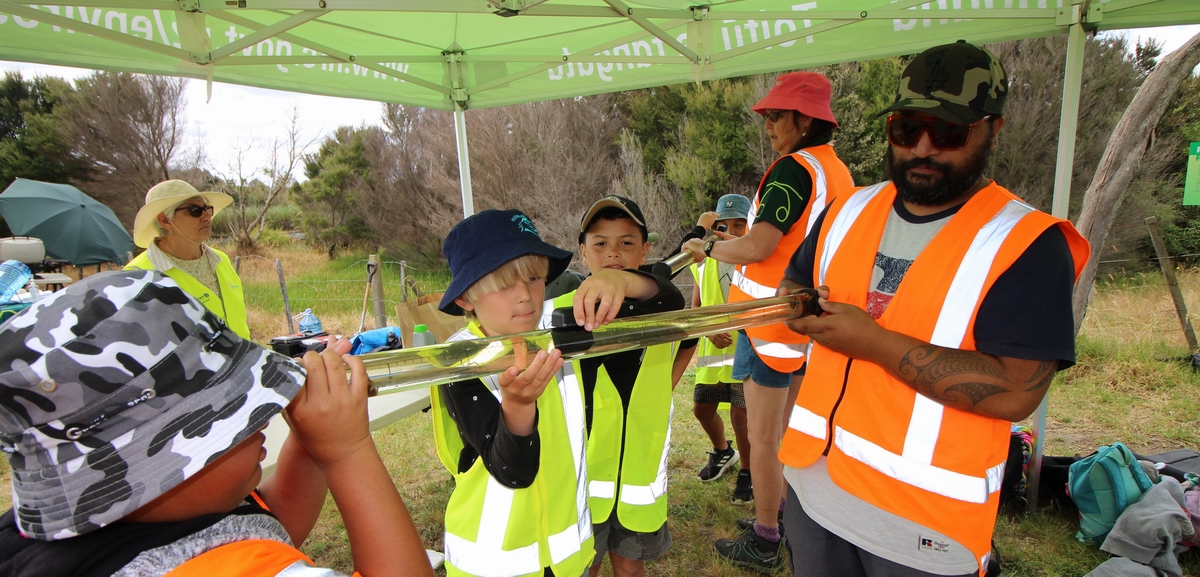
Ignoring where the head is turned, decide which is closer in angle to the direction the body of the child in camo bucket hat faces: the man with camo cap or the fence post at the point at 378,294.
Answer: the man with camo cap

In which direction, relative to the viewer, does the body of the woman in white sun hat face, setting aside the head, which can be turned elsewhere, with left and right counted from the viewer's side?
facing the viewer and to the right of the viewer

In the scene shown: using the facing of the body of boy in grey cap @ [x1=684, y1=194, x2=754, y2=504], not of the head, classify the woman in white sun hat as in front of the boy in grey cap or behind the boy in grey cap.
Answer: in front

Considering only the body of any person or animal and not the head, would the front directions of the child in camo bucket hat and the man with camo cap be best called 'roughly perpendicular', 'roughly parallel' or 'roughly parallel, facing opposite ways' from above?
roughly parallel, facing opposite ways

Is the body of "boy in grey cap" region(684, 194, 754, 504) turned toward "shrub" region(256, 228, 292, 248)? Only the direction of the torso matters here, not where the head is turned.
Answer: no

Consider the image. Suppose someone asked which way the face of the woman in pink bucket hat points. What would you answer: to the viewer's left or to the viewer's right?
to the viewer's left

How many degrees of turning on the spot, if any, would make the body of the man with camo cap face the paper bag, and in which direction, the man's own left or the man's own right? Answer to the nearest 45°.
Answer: approximately 90° to the man's own right

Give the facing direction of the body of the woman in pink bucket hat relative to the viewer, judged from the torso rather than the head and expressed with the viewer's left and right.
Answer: facing to the left of the viewer

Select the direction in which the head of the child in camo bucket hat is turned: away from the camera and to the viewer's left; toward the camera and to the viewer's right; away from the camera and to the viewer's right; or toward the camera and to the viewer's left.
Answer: away from the camera and to the viewer's right

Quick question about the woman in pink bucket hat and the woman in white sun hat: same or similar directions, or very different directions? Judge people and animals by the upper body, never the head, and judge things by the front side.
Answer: very different directions

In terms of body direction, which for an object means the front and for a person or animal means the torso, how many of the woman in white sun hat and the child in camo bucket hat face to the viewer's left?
0

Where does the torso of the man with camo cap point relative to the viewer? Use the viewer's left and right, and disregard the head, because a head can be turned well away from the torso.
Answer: facing the viewer and to the left of the viewer

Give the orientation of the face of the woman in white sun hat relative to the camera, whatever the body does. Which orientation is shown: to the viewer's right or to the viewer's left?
to the viewer's right

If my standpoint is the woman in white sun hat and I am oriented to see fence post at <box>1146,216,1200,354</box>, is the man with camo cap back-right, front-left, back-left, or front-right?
front-right

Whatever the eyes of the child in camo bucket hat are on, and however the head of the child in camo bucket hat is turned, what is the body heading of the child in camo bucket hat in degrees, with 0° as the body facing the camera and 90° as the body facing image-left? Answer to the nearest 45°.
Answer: approximately 270°

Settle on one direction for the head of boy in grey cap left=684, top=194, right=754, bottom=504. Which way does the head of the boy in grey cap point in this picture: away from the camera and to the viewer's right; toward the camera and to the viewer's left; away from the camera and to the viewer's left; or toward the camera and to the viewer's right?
toward the camera and to the viewer's left

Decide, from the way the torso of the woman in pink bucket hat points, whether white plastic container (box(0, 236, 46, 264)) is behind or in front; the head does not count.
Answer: in front
